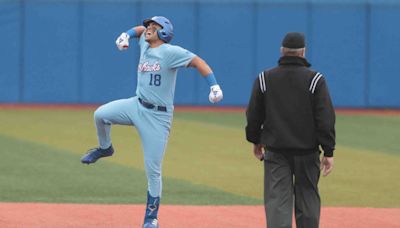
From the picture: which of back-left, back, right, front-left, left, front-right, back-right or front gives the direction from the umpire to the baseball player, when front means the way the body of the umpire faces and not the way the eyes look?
front-left

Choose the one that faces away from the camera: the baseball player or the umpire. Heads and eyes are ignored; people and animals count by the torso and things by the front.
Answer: the umpire

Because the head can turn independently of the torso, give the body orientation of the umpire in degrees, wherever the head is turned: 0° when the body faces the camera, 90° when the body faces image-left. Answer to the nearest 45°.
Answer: approximately 180°

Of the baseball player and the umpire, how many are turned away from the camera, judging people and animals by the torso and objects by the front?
1

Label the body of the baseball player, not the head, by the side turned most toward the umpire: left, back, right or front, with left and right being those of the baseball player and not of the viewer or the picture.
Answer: left

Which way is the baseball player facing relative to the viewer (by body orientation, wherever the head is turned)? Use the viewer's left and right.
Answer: facing the viewer and to the left of the viewer
